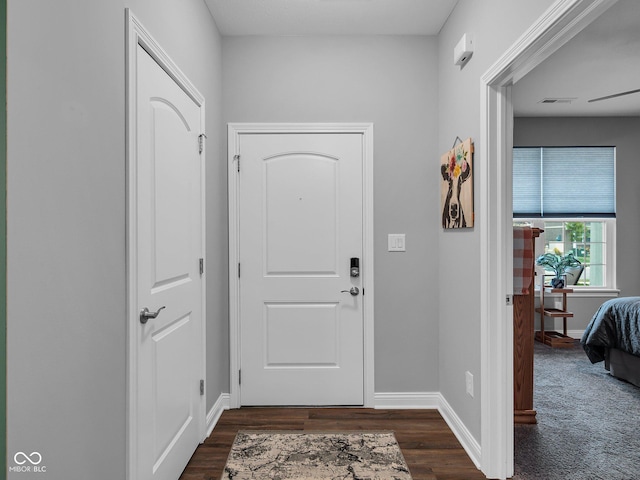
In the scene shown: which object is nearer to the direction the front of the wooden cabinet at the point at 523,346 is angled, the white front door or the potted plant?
the potted plant

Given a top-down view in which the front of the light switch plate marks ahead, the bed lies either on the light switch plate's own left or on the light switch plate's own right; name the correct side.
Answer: on the light switch plate's own left

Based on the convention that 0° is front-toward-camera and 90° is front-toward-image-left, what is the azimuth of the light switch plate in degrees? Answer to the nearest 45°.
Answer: approximately 0°

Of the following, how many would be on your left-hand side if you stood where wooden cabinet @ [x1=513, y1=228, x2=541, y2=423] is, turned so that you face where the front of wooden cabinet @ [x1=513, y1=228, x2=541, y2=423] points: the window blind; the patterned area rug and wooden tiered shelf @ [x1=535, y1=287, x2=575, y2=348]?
2

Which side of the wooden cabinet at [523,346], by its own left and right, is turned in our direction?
right
